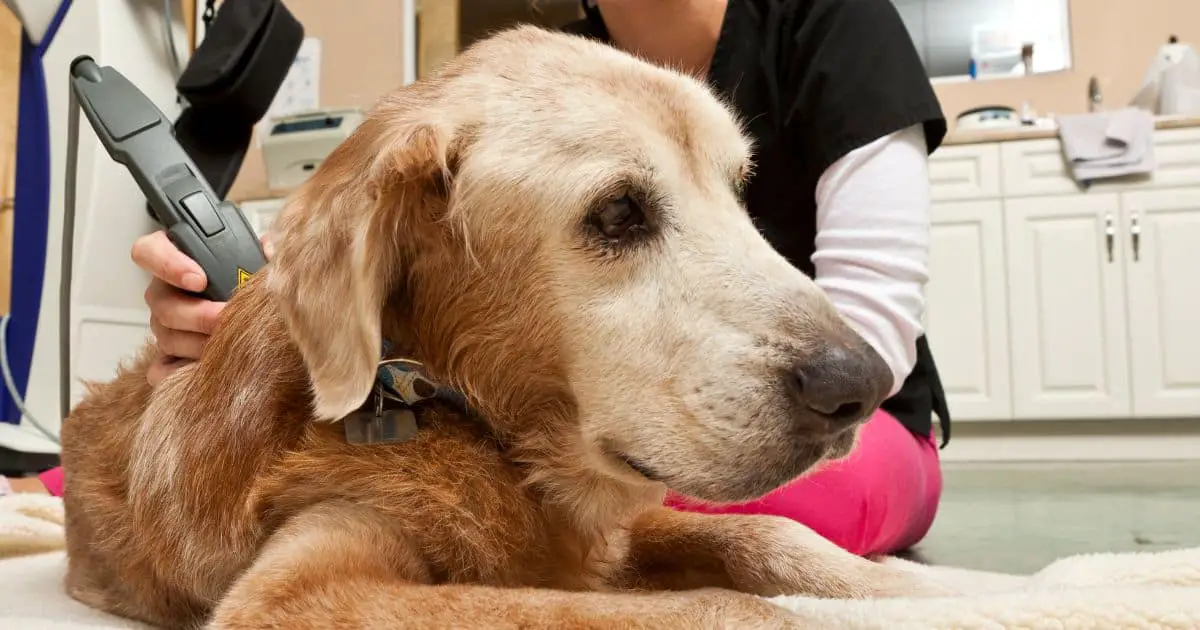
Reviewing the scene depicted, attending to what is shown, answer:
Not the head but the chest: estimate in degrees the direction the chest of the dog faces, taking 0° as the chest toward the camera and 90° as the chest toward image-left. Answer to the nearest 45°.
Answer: approximately 315°

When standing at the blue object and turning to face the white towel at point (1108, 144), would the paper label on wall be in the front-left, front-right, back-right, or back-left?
front-left

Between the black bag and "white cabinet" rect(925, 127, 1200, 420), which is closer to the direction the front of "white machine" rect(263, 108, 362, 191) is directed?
the black bag

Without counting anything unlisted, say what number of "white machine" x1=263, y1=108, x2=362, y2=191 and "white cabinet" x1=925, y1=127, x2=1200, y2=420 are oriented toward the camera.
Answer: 2

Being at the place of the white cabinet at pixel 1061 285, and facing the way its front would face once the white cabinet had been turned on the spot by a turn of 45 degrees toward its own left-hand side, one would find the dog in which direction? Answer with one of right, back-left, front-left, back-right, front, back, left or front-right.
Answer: front-right

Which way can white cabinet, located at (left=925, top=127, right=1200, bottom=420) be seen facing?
toward the camera

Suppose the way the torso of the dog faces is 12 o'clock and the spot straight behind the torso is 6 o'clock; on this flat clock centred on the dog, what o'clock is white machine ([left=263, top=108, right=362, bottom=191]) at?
The white machine is roughly at 7 o'clock from the dog.

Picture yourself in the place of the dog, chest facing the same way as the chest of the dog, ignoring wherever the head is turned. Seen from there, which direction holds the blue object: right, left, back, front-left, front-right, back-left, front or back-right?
back

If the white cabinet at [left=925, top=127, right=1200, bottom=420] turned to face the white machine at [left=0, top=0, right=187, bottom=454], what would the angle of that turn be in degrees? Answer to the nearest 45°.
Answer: approximately 45° to its right

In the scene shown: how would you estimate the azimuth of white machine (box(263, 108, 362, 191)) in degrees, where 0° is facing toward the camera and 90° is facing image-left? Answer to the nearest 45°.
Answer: approximately 0°
